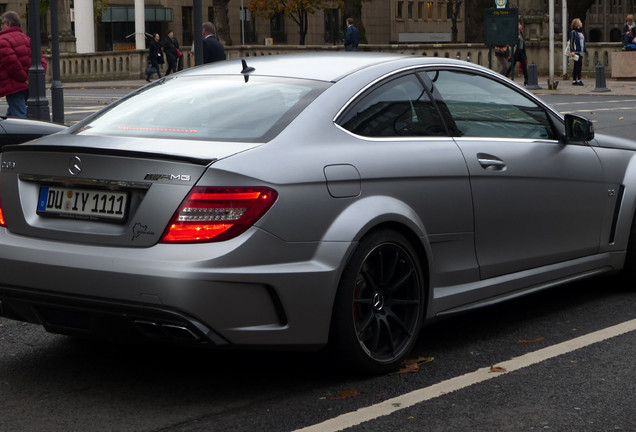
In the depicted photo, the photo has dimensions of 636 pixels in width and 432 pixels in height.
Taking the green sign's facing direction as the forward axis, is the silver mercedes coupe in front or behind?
in front

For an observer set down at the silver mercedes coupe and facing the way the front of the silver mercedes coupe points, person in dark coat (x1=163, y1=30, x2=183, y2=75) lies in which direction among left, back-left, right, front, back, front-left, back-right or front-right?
front-left

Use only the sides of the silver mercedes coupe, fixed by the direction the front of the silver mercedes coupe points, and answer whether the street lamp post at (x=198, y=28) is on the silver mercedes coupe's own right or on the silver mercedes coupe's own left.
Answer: on the silver mercedes coupe's own left

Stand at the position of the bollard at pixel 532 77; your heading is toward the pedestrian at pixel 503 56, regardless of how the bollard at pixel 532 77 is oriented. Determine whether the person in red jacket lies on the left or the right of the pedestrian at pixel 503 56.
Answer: left

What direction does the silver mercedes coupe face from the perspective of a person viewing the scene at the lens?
facing away from the viewer and to the right of the viewer

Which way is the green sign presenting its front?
toward the camera

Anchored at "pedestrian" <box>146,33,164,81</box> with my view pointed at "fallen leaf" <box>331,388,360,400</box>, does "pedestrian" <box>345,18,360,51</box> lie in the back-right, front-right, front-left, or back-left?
front-left

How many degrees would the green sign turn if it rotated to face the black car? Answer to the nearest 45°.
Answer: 0° — it already faces it

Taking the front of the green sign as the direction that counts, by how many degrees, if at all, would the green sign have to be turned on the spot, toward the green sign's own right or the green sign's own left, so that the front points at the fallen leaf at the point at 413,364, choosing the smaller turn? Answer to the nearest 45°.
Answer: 0° — it already faces it

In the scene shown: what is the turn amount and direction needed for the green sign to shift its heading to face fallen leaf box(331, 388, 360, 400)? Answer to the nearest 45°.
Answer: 0° — it already faces it

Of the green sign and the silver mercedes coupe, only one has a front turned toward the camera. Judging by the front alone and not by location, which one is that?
the green sign
